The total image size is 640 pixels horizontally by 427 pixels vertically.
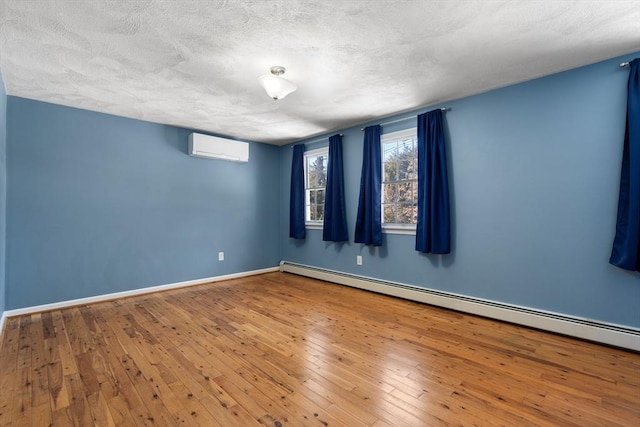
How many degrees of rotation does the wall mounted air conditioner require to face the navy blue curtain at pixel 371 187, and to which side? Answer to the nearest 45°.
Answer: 0° — it already faces it

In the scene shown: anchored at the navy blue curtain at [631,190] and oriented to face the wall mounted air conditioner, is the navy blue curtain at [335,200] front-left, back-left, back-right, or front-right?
front-right

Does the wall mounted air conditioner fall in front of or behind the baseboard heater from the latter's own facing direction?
in front

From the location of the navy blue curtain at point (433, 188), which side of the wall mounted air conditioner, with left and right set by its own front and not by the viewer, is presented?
front

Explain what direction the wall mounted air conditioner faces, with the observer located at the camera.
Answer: facing the viewer and to the right of the viewer

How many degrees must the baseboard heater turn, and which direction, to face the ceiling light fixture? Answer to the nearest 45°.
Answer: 0° — it already faces it

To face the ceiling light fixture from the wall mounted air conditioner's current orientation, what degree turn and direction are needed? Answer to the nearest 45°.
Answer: approximately 45° to its right

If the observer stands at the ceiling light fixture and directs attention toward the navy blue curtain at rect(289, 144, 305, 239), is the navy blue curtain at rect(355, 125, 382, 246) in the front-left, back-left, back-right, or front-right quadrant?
front-right

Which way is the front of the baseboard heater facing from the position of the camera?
facing the viewer and to the left of the viewer

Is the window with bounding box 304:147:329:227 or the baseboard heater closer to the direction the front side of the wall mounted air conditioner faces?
the baseboard heater

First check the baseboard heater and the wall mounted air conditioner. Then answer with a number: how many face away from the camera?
0

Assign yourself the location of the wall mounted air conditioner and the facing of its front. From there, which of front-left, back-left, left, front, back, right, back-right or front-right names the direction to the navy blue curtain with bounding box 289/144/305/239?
front-left

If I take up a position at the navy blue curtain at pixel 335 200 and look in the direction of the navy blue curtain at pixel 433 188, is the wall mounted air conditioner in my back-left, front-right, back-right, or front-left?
back-right

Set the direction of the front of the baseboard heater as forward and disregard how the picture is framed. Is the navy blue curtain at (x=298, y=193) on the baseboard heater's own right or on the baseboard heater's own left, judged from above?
on the baseboard heater's own right
